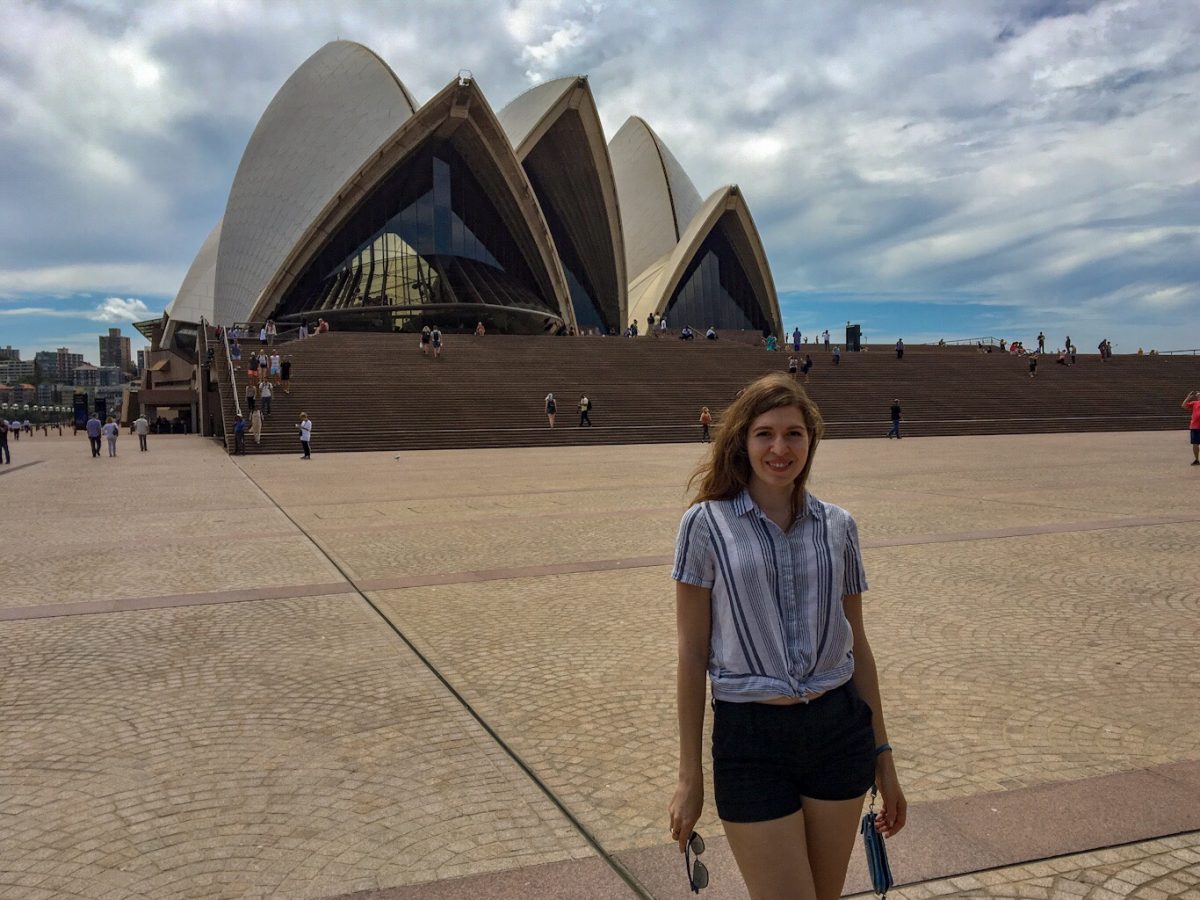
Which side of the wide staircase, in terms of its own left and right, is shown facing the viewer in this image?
front

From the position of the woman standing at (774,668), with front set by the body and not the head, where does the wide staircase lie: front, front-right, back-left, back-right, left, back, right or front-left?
back

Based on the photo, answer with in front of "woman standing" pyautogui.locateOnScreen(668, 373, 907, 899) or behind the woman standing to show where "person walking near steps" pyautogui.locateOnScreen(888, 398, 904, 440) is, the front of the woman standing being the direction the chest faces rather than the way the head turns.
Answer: behind

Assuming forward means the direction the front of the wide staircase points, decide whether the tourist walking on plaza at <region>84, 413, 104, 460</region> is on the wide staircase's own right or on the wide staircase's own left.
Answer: on the wide staircase's own right

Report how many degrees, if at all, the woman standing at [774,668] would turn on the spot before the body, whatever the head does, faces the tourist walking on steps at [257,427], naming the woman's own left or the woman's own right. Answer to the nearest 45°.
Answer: approximately 135° to the woman's own right

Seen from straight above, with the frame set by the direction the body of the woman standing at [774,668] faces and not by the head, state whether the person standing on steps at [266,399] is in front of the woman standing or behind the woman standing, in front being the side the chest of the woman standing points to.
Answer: behind

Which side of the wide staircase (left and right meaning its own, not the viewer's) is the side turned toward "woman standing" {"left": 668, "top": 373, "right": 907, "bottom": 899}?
front

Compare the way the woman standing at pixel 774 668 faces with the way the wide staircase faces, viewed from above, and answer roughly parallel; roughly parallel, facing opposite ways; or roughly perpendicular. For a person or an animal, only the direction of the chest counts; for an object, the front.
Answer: roughly parallel

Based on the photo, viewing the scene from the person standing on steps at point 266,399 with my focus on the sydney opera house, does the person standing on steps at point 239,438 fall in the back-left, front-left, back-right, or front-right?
back-left

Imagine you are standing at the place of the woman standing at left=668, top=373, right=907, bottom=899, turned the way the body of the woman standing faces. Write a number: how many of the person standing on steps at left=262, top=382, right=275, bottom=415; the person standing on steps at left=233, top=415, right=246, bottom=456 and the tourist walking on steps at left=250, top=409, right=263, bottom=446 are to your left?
0

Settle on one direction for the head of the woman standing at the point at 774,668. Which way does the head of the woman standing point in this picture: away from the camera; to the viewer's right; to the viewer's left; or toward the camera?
toward the camera

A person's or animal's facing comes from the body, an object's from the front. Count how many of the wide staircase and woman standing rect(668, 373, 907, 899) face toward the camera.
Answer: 2
